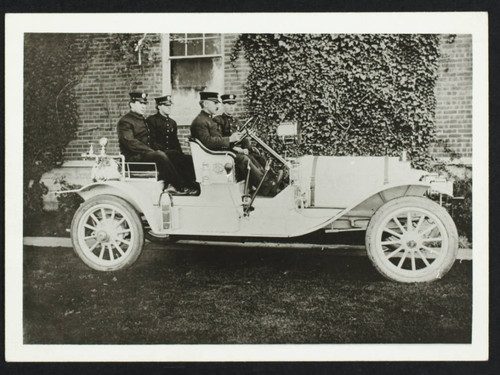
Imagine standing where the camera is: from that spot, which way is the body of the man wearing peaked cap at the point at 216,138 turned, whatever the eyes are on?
to the viewer's right
